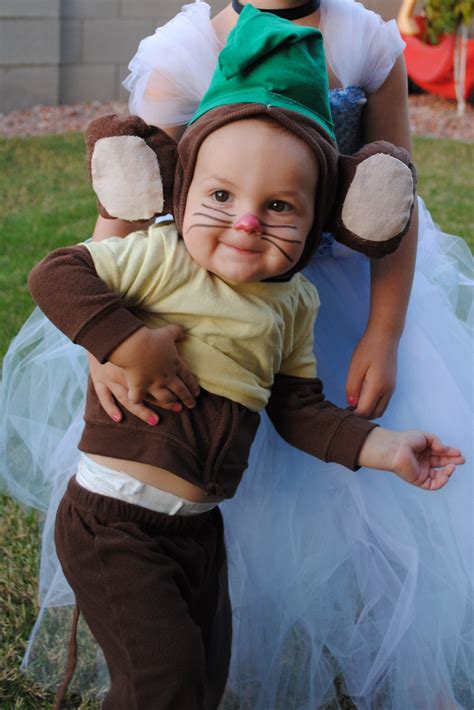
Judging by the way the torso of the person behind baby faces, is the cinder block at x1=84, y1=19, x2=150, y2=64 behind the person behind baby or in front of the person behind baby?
behind

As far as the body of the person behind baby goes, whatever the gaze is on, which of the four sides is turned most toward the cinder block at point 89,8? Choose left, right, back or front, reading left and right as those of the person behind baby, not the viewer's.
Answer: back

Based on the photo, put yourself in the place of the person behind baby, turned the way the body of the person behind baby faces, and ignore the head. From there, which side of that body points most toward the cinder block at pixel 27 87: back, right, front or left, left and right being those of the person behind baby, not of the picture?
back

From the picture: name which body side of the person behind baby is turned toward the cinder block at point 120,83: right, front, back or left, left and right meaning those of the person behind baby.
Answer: back

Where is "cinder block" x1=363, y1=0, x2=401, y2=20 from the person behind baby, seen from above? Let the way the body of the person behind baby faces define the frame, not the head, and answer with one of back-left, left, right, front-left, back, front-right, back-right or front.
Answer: back

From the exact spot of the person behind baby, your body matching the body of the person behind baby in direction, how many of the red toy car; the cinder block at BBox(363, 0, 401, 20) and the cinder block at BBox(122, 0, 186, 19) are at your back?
3

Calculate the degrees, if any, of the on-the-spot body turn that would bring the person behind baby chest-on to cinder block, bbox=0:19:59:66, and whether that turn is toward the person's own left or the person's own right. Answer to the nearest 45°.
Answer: approximately 180°

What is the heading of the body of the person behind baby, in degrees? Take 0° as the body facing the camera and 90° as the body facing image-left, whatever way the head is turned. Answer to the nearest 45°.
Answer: approximately 0°

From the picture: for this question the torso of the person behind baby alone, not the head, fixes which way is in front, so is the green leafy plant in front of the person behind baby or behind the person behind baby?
behind
